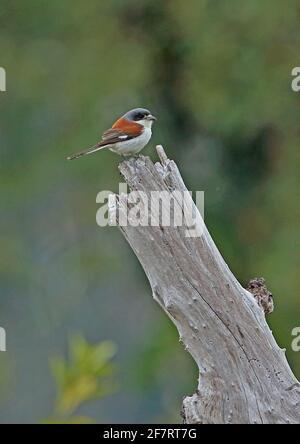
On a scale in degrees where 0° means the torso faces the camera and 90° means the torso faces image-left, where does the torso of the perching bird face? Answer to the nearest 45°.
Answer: approximately 270°
